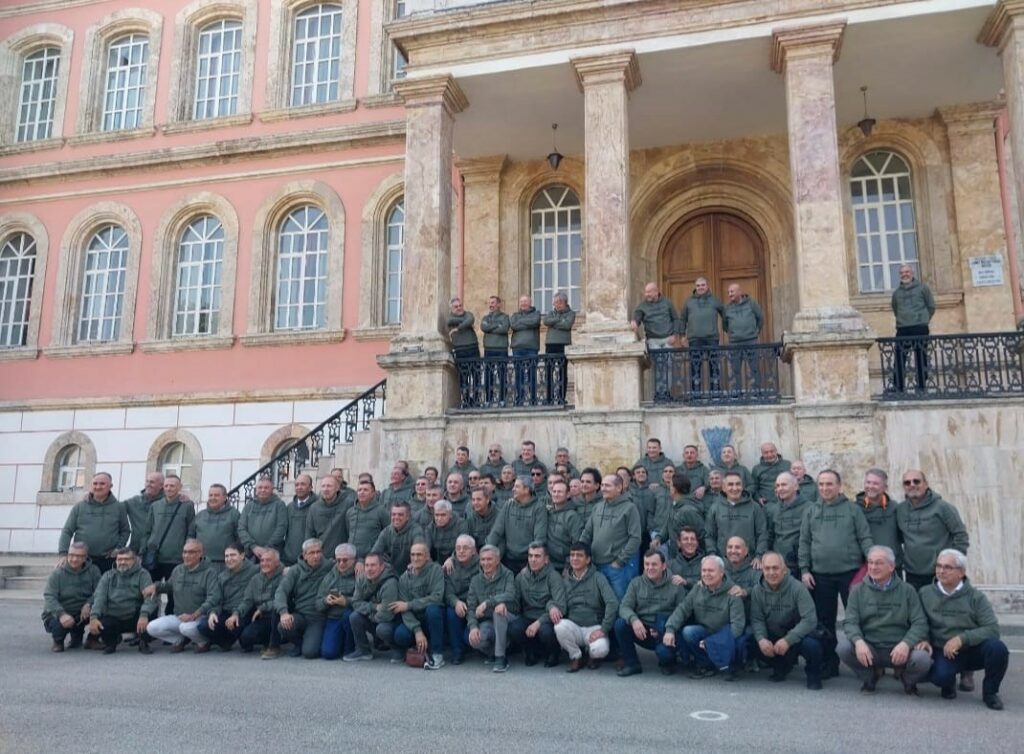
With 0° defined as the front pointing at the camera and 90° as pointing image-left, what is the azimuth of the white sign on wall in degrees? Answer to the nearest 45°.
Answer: approximately 0°

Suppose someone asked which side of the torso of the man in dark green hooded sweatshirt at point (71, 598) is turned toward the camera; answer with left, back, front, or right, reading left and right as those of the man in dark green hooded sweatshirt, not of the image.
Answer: front

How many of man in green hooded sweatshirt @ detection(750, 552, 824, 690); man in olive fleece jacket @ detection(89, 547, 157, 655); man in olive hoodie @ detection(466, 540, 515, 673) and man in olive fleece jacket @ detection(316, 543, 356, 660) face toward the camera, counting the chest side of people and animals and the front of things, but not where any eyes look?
4

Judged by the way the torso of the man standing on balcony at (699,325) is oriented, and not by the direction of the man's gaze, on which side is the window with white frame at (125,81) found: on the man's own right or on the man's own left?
on the man's own right

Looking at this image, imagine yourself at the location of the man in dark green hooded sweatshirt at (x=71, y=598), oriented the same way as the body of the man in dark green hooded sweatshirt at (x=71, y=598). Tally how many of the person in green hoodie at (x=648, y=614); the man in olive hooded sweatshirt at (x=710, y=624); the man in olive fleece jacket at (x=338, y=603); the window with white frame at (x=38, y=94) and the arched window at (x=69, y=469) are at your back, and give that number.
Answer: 2

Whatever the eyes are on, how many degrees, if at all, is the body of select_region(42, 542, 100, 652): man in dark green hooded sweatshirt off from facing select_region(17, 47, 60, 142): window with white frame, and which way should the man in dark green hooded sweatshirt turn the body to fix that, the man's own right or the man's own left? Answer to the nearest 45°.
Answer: approximately 180°

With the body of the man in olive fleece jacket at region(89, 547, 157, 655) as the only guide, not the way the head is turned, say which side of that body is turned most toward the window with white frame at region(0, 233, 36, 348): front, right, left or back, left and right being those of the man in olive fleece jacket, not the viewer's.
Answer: back

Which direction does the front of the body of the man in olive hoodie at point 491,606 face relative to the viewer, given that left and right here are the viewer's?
facing the viewer

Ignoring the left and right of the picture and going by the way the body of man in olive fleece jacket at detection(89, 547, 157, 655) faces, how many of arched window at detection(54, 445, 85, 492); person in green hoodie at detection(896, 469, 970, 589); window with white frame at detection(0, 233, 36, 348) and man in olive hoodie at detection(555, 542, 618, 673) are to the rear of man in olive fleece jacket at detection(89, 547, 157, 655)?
2
